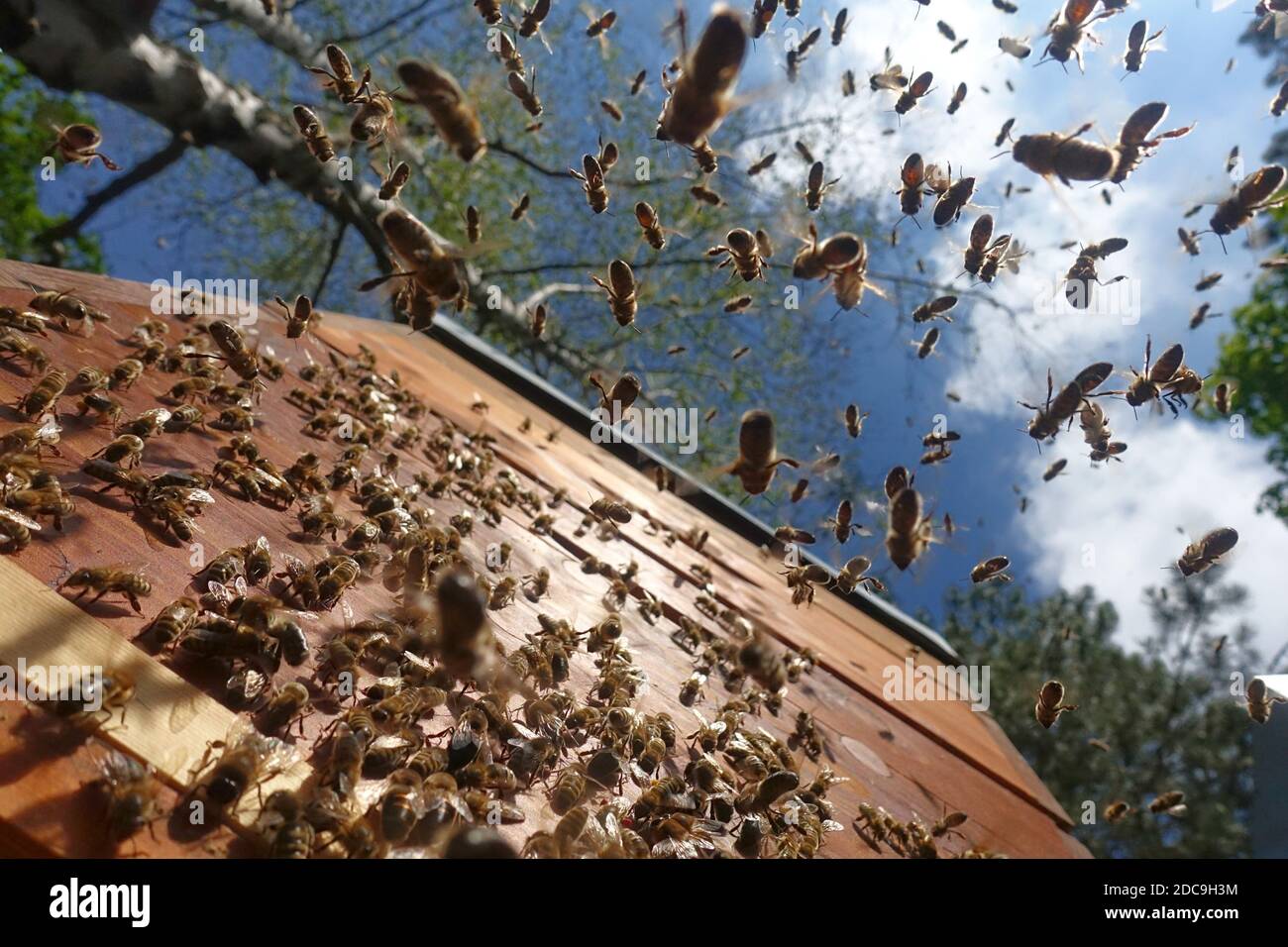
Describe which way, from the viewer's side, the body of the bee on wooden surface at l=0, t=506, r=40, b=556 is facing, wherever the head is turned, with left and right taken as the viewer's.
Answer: facing to the left of the viewer
